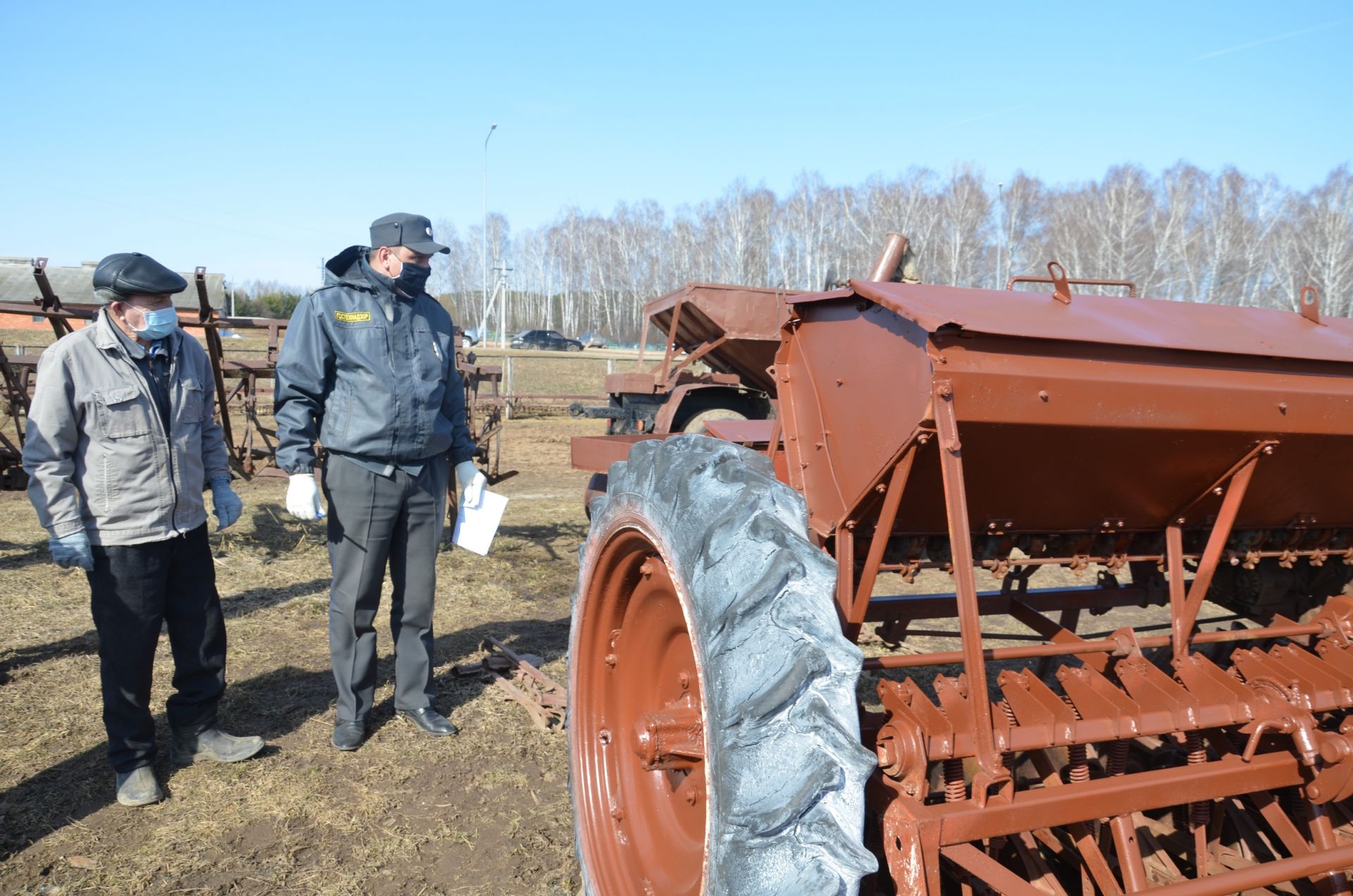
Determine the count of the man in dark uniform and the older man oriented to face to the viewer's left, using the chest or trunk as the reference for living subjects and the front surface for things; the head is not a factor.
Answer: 0

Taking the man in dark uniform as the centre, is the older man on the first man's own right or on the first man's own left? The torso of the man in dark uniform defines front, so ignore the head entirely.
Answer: on the first man's own right

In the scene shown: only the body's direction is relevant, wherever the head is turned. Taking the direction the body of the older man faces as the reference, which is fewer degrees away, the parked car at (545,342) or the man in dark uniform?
the man in dark uniform

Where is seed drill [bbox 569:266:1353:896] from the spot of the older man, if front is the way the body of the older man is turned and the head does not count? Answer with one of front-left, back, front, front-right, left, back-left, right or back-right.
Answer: front

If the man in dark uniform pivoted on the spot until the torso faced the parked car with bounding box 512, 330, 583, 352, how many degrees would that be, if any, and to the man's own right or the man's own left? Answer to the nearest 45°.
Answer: approximately 135° to the man's own left

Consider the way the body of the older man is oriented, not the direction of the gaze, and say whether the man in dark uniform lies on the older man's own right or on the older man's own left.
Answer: on the older man's own left

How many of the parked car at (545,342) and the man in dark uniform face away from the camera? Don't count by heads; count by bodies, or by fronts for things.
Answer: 0
